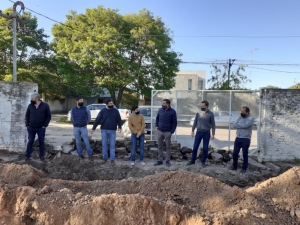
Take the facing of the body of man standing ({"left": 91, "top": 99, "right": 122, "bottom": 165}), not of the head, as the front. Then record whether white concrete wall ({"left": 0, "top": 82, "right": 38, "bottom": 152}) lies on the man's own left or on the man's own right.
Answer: on the man's own right

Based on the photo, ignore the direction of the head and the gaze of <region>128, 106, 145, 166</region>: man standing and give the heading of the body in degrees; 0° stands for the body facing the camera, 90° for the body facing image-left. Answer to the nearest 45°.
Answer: approximately 0°

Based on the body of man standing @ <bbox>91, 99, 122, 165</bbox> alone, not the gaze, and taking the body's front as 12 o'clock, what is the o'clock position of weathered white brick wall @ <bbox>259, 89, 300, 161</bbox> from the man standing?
The weathered white brick wall is roughly at 9 o'clock from the man standing.

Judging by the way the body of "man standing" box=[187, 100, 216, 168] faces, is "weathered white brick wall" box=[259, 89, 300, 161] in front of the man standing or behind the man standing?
behind

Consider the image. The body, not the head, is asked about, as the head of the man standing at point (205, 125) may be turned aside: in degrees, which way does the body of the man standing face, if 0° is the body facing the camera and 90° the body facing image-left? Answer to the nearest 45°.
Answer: approximately 45°

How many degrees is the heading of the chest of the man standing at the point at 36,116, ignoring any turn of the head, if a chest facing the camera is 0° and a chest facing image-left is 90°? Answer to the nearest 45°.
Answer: approximately 0°

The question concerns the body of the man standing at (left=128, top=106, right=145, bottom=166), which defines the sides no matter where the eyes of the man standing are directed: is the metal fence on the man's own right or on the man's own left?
on the man's own left

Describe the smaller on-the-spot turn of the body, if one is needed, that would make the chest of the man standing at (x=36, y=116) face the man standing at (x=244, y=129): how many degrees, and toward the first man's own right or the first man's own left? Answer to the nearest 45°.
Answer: approximately 45° to the first man's own left

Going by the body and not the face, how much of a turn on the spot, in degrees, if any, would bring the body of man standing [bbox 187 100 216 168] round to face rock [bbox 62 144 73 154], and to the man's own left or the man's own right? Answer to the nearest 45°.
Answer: approximately 45° to the man's own right
